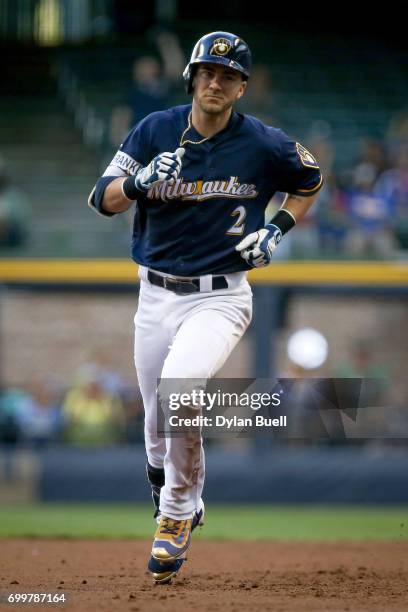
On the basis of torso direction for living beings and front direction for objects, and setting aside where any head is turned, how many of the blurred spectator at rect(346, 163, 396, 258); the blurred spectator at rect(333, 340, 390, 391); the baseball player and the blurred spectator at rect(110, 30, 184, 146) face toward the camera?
4

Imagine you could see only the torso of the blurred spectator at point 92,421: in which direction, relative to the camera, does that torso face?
toward the camera

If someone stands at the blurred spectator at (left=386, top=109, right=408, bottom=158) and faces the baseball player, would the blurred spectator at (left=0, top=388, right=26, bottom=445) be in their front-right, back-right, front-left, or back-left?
front-right

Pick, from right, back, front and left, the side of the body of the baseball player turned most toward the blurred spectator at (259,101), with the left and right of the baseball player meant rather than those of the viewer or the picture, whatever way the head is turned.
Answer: back

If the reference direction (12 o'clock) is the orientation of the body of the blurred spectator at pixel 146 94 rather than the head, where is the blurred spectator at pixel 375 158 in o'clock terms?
the blurred spectator at pixel 375 158 is roughly at 10 o'clock from the blurred spectator at pixel 146 94.

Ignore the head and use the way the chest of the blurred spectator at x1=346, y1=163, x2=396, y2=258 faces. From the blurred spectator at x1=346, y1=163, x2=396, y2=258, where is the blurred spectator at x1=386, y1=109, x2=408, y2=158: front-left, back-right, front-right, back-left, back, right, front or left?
back

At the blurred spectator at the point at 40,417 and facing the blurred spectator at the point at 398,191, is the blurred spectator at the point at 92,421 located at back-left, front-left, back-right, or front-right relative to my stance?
front-right

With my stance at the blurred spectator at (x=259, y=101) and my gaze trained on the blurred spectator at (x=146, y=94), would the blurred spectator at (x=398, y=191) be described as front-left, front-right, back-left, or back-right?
back-left

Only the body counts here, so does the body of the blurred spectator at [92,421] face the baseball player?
yes

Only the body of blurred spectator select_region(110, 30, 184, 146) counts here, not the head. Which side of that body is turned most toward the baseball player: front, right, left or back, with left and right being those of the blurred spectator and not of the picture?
front

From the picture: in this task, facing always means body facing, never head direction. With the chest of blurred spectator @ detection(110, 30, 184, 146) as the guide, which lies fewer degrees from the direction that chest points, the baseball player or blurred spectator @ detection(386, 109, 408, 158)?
the baseball player

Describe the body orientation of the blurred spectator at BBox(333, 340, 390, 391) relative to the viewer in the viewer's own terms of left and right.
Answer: facing the viewer

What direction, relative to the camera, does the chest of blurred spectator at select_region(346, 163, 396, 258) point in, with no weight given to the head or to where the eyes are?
toward the camera
